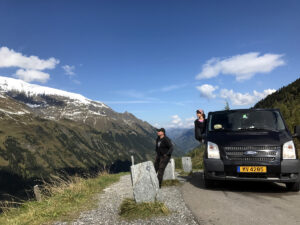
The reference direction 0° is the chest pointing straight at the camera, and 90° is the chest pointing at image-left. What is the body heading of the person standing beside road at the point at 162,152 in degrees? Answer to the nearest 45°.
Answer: approximately 45°

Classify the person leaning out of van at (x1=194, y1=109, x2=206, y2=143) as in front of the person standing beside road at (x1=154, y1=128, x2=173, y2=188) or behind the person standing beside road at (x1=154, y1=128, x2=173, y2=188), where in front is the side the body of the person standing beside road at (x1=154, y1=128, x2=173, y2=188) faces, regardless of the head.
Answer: behind

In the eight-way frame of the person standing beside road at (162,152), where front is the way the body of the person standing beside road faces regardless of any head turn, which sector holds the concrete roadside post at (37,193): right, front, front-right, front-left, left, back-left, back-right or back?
front-right

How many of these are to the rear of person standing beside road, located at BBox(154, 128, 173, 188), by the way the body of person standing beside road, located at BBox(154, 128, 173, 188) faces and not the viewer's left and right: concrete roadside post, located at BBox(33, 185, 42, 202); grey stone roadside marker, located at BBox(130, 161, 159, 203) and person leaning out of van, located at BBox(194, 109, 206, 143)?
1

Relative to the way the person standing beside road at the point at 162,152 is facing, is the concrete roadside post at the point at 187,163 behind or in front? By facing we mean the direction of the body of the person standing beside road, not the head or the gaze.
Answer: behind

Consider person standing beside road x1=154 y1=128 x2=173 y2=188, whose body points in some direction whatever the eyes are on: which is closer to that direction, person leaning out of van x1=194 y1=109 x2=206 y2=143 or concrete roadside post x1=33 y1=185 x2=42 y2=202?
the concrete roadside post

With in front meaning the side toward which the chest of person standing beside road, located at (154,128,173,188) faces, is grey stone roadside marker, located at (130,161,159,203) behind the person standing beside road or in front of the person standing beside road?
in front

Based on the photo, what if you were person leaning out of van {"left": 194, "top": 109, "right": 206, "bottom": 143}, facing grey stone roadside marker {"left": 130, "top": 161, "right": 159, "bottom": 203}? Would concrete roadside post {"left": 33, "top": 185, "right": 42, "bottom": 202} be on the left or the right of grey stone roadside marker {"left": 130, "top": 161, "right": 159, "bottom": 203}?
right
